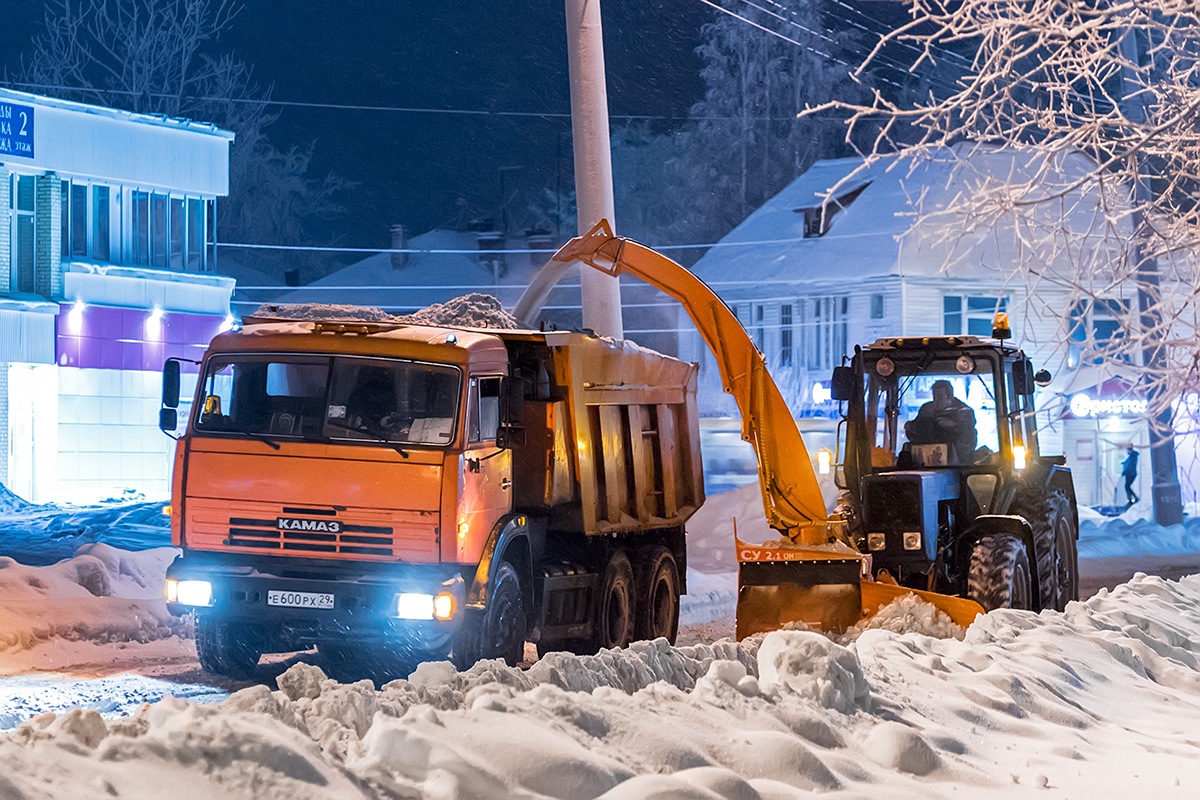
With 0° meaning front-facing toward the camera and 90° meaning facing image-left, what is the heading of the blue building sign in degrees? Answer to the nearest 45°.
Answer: approximately 315°

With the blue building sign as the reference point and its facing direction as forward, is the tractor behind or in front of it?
in front

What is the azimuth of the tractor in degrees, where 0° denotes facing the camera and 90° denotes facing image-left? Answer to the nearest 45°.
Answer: approximately 45°

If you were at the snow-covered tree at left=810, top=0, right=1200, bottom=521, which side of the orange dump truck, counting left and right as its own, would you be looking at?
left

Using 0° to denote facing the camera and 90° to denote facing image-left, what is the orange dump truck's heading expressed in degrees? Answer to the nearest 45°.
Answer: approximately 45°

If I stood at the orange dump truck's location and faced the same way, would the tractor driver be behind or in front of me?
behind

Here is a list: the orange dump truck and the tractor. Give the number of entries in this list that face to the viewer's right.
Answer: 0

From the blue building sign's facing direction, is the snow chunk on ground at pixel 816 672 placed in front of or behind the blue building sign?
in front

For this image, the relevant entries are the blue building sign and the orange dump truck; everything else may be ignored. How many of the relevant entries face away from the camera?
0

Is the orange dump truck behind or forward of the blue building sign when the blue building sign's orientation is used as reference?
forward

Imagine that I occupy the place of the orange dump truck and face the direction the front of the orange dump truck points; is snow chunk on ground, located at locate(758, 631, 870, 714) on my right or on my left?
on my left

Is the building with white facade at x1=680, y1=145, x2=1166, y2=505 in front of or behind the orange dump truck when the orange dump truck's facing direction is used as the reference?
behind
